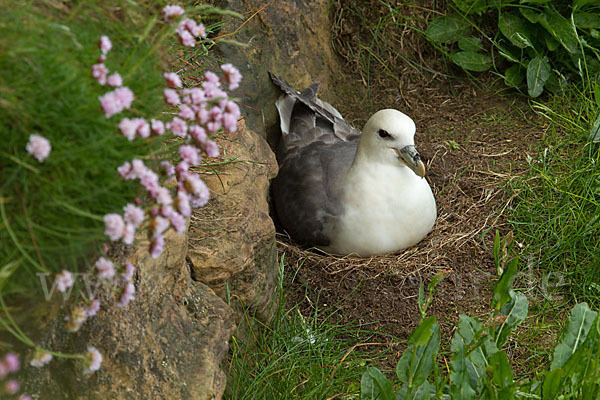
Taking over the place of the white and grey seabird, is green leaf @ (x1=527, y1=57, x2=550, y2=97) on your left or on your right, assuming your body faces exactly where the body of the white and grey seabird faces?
on your left

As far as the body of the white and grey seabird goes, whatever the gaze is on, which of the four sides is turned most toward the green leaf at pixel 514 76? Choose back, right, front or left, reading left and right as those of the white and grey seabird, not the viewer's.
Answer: left

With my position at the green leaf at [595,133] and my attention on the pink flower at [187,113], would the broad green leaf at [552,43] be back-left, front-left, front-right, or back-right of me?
back-right

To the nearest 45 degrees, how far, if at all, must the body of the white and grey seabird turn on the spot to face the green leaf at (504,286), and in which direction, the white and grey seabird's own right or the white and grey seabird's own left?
approximately 45° to the white and grey seabird's own right

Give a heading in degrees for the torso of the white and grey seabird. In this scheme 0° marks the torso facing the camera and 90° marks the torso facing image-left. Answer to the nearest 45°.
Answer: approximately 315°

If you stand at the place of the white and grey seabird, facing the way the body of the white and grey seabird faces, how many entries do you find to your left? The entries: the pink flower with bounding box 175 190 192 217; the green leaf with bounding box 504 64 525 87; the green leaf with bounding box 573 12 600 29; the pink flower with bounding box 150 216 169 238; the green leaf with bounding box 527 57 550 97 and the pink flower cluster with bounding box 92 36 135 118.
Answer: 3

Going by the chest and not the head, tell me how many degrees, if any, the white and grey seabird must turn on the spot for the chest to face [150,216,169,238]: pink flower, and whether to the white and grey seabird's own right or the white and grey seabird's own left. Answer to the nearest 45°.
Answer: approximately 45° to the white and grey seabird's own right
